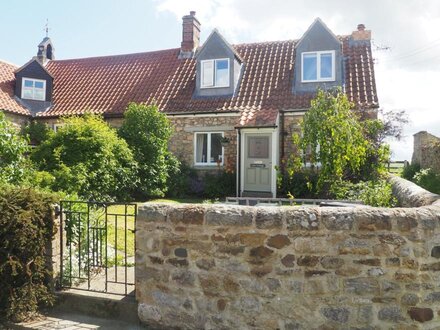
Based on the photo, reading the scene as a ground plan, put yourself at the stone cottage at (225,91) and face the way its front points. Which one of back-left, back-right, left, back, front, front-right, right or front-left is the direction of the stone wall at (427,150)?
left

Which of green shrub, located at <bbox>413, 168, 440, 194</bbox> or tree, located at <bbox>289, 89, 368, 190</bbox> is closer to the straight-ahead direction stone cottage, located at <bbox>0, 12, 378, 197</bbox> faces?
the tree

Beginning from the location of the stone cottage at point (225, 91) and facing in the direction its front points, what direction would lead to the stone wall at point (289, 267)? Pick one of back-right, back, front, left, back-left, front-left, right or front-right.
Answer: front

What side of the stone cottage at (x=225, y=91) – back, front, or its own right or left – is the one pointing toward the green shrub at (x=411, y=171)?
left

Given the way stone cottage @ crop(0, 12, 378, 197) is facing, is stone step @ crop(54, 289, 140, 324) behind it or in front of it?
in front

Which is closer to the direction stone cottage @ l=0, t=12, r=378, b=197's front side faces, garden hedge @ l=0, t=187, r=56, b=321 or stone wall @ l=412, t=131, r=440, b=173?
the garden hedge

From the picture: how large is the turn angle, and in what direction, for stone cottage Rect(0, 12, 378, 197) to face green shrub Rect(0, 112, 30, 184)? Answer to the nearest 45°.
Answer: approximately 45° to its right

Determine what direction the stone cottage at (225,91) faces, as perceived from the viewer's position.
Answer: facing the viewer

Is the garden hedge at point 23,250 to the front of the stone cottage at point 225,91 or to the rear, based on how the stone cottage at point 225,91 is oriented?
to the front

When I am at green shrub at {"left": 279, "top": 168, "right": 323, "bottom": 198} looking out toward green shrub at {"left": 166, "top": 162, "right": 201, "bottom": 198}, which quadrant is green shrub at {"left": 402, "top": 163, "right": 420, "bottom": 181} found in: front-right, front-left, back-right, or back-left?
back-right
